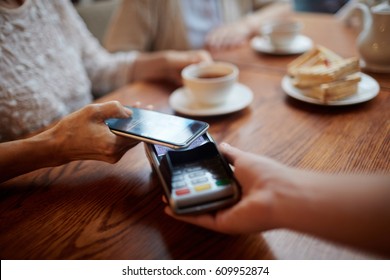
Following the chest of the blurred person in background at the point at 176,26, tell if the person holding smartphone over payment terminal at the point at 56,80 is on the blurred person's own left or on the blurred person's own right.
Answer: on the blurred person's own right

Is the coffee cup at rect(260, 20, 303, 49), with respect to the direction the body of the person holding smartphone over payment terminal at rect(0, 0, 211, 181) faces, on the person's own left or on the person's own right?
on the person's own left

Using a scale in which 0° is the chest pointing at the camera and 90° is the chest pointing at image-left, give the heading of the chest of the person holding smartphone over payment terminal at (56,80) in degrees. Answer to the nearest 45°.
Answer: approximately 315°

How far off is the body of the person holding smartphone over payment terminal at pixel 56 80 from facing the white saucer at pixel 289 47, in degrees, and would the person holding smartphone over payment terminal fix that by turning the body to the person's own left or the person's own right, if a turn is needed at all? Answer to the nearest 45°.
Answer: approximately 45° to the person's own left

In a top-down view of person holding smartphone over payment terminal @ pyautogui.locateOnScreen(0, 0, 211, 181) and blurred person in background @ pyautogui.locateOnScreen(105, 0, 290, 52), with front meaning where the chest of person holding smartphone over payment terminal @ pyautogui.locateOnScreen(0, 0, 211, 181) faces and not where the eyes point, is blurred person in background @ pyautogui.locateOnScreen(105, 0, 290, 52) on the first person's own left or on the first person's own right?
on the first person's own left
